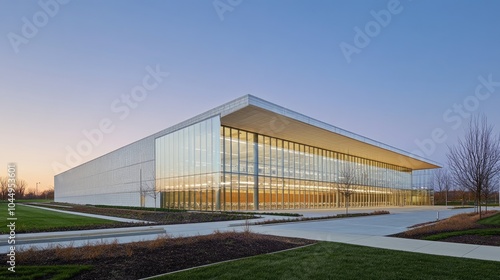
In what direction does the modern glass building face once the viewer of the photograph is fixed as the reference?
facing the viewer and to the right of the viewer
